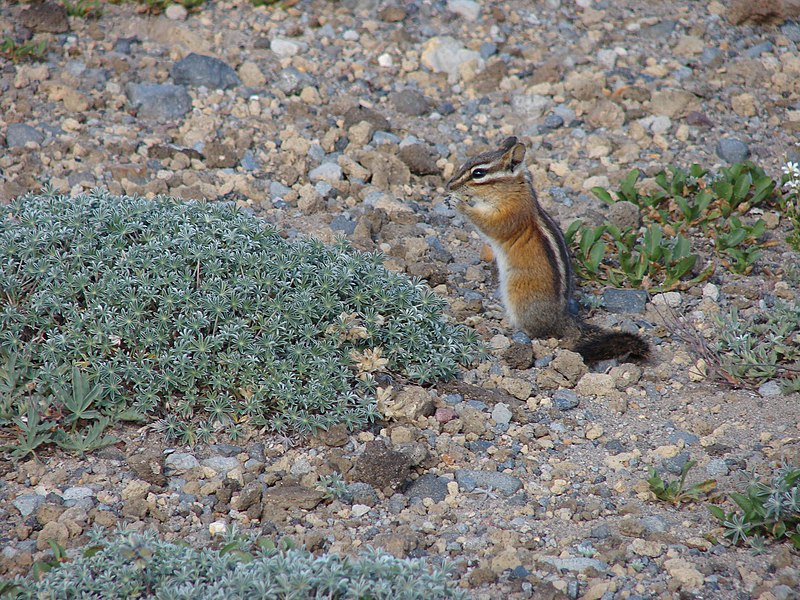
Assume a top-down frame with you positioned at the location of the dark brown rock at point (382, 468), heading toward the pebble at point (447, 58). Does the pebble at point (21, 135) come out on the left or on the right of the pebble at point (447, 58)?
left

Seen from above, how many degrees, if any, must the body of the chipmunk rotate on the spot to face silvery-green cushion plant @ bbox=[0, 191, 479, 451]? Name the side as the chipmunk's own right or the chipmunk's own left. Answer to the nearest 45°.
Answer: approximately 45° to the chipmunk's own left

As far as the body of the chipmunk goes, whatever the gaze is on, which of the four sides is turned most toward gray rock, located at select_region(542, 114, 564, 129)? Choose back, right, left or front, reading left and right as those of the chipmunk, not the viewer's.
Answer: right

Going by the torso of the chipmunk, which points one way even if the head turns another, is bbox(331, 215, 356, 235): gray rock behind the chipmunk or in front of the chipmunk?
in front

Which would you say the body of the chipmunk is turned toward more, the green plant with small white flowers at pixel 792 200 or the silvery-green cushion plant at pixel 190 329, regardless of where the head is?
the silvery-green cushion plant

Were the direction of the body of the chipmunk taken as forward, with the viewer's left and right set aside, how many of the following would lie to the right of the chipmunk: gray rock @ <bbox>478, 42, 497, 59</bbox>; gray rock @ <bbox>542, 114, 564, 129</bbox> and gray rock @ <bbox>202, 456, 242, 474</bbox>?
2

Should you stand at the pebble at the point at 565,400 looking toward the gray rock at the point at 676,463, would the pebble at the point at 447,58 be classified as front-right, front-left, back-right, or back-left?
back-left

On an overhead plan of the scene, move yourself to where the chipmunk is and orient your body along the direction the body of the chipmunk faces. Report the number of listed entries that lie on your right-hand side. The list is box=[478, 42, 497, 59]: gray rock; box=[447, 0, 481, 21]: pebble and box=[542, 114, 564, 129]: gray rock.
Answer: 3

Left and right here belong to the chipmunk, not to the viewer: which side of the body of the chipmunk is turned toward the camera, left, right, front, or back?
left
